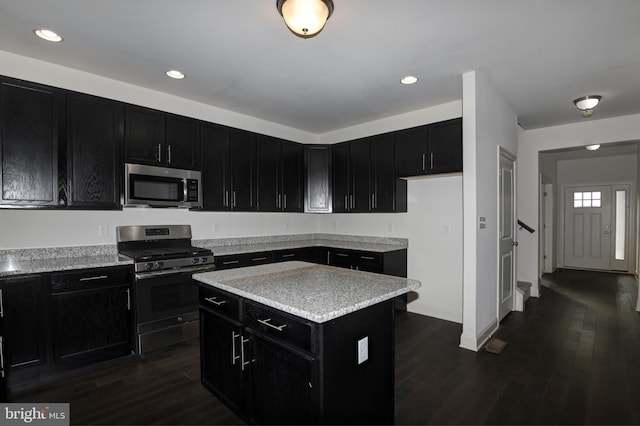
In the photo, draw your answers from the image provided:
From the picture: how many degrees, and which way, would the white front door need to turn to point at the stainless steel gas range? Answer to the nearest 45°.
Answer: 0° — it already faces it

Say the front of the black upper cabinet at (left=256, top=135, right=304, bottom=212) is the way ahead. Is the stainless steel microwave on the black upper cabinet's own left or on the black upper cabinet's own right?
on the black upper cabinet's own right

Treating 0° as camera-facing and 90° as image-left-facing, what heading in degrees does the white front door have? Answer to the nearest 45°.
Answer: approximately 0°

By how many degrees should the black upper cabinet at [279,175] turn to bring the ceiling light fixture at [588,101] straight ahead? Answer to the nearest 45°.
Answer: approximately 45° to its left
